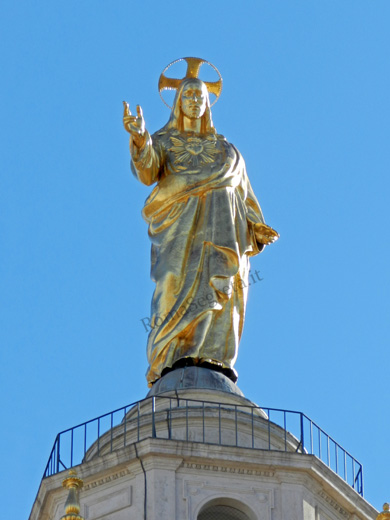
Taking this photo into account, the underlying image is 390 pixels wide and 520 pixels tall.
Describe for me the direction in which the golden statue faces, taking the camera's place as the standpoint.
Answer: facing the viewer
